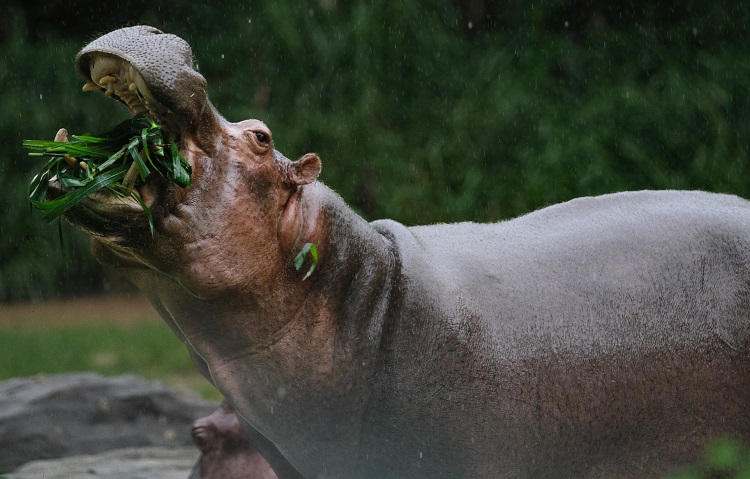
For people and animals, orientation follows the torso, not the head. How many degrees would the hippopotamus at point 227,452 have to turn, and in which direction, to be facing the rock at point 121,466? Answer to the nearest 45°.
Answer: approximately 45° to its right

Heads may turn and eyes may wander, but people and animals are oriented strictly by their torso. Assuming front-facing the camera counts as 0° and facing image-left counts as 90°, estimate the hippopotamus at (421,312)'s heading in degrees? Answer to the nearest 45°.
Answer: approximately 90°

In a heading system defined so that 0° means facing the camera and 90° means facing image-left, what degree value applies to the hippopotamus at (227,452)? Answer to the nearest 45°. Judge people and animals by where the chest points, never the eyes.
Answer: approximately 90°

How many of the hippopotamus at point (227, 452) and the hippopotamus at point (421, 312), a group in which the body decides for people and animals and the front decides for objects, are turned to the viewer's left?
2

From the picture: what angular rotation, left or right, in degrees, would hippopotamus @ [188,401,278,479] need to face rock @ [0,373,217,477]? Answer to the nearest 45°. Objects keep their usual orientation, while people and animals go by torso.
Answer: approximately 45° to its right
